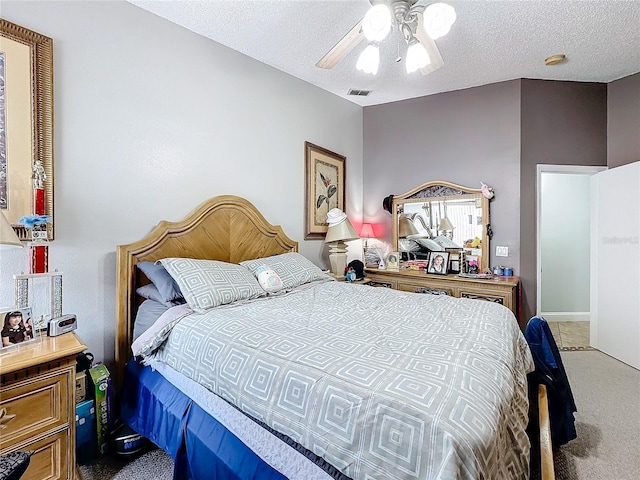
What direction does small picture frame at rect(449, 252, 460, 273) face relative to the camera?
toward the camera

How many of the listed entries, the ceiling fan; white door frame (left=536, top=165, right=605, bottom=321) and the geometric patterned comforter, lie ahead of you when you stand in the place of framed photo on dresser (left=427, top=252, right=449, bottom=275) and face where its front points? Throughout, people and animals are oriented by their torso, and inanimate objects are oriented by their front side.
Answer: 2

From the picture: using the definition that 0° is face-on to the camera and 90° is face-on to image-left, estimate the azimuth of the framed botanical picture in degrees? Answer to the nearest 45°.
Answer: approximately 315°

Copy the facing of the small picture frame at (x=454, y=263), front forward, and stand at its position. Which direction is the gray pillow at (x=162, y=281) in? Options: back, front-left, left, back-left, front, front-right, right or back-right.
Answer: front-right

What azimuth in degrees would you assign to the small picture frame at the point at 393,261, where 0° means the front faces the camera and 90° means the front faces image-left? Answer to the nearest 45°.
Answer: approximately 0°

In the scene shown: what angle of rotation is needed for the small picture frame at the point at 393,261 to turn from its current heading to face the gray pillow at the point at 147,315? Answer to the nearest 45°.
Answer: approximately 45° to its right

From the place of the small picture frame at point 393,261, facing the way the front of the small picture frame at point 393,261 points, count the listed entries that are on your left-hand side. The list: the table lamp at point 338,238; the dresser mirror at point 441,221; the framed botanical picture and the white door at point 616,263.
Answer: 2

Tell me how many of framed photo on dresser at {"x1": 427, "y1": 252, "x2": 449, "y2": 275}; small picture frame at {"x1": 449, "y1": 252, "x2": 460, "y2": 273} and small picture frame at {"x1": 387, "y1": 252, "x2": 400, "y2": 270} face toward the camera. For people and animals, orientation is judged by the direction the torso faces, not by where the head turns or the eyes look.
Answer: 3

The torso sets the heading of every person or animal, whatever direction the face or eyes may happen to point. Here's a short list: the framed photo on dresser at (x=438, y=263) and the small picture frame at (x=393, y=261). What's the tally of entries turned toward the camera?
2

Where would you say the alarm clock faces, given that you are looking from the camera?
facing the viewer and to the right of the viewer

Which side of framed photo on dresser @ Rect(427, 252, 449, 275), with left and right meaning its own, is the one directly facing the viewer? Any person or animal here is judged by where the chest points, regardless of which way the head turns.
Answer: front

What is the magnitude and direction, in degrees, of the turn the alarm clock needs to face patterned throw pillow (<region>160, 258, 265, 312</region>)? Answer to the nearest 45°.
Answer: approximately 45° to its left

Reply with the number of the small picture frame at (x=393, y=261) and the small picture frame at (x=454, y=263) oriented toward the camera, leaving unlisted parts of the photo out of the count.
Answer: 2

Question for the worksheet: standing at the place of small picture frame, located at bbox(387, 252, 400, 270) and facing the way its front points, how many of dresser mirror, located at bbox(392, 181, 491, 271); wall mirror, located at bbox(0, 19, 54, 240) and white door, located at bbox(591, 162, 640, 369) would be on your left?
2

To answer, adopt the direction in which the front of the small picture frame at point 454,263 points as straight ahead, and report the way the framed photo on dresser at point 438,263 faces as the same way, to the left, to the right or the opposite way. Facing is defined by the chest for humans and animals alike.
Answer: the same way

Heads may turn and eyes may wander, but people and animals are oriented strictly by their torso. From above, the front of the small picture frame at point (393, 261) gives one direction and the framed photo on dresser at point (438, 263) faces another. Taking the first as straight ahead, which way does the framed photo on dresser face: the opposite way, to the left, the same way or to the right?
the same way
